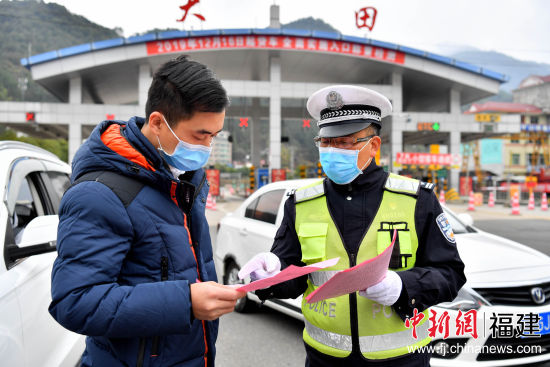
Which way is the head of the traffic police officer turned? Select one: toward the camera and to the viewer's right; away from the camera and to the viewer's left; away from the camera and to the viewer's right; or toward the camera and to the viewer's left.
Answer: toward the camera and to the viewer's left

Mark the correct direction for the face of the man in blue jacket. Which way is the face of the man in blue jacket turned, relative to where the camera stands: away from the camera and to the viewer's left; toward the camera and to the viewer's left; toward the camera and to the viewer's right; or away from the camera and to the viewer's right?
toward the camera and to the viewer's right

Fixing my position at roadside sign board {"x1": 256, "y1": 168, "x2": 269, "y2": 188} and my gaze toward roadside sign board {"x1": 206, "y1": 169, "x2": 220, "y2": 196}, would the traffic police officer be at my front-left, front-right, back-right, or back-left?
front-left

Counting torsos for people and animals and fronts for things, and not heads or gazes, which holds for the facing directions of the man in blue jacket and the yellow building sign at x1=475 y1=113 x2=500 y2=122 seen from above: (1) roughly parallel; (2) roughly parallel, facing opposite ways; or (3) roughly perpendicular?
roughly perpendicular

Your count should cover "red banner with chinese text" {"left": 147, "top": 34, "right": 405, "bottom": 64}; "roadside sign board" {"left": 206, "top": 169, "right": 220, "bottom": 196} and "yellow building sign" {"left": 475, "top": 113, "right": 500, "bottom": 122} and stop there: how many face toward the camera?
3

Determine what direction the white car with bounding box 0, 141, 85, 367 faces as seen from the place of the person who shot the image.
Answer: facing the viewer and to the left of the viewer

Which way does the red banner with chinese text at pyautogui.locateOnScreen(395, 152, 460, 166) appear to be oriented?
toward the camera

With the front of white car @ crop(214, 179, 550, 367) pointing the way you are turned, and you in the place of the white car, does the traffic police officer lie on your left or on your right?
on your right

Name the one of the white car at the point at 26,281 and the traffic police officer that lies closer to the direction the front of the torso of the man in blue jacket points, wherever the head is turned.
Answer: the traffic police officer

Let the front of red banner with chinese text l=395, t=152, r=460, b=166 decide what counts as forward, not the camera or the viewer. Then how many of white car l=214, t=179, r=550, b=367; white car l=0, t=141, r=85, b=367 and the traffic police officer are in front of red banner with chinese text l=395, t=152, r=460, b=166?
3

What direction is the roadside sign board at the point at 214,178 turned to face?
toward the camera

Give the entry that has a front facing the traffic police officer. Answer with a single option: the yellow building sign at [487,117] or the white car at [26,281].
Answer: the yellow building sign

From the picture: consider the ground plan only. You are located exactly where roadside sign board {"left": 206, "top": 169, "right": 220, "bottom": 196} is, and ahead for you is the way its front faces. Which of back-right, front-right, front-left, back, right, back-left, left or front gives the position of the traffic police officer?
front

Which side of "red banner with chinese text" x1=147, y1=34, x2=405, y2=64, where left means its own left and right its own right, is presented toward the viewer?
front

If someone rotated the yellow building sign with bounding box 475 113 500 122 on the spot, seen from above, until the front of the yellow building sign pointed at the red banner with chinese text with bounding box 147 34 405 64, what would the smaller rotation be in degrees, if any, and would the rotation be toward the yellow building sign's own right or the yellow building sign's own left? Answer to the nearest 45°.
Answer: approximately 45° to the yellow building sign's own right
